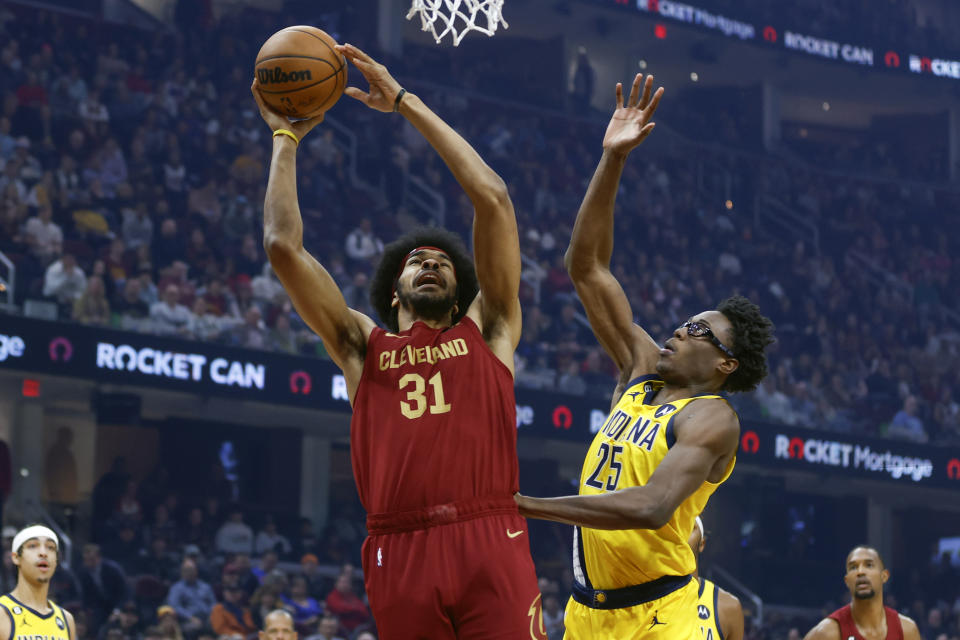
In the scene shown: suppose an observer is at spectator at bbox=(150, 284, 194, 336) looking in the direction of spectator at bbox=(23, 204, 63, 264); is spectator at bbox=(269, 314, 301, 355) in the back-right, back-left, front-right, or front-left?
back-right

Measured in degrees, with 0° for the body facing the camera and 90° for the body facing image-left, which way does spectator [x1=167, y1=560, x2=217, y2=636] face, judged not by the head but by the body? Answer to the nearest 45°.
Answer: approximately 0°

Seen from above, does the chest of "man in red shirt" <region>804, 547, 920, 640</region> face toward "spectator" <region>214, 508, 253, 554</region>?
no

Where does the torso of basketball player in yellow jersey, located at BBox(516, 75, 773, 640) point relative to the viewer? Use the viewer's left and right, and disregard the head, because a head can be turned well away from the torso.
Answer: facing the viewer and to the left of the viewer

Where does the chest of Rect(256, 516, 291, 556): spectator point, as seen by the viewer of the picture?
toward the camera

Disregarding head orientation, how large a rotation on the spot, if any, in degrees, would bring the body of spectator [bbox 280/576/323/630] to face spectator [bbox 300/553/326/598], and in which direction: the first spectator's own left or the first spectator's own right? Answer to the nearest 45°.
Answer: approximately 180°

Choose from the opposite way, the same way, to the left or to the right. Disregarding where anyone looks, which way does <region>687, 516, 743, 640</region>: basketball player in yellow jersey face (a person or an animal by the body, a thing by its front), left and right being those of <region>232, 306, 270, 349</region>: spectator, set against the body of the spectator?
to the right

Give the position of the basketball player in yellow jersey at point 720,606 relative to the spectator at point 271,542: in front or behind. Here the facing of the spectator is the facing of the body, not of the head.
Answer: in front

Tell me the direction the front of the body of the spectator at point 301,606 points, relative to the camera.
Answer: toward the camera

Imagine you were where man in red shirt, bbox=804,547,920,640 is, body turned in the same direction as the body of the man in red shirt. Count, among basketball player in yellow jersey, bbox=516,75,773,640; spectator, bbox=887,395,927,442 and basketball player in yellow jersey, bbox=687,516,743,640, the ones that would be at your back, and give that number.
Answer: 1

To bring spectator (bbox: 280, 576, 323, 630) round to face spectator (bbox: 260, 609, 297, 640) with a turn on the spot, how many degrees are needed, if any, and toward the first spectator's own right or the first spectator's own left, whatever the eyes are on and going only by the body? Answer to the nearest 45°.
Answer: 0° — they already face them

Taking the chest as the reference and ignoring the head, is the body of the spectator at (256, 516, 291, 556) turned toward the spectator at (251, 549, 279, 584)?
yes

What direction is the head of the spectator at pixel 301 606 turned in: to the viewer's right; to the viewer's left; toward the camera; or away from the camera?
toward the camera

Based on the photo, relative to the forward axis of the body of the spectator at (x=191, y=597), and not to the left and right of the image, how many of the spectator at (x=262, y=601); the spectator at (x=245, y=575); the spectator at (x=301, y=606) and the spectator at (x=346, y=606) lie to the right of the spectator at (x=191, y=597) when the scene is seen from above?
0

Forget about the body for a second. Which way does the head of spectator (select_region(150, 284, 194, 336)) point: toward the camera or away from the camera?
toward the camera

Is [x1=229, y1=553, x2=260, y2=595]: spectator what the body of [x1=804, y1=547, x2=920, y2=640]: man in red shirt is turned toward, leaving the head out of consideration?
no

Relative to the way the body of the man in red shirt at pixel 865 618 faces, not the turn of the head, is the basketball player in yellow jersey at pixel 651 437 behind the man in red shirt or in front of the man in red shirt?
in front
